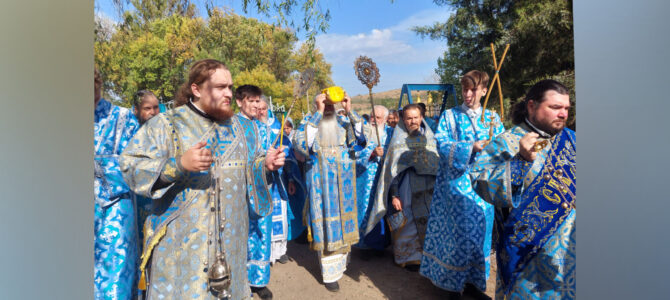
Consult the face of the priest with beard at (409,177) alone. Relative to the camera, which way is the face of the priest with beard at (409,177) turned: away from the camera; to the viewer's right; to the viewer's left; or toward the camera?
toward the camera

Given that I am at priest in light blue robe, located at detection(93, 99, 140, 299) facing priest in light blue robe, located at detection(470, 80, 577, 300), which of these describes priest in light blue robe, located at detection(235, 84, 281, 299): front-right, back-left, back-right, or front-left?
front-left

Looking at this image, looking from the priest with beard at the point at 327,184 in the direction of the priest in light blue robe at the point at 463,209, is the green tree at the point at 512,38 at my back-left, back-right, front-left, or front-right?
front-left

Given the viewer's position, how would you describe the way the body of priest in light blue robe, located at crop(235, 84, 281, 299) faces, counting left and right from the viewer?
facing the viewer and to the right of the viewer

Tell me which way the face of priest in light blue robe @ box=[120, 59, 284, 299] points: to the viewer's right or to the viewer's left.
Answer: to the viewer's right

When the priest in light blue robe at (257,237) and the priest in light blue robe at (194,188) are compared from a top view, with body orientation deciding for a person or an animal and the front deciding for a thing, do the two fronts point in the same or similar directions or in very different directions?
same or similar directions

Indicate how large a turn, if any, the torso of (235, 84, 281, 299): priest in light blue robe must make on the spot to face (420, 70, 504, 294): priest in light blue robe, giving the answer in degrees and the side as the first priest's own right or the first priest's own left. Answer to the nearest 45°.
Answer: approximately 45° to the first priest's own left

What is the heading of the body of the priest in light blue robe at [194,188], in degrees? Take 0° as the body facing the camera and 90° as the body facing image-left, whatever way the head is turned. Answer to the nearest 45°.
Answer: approximately 315°

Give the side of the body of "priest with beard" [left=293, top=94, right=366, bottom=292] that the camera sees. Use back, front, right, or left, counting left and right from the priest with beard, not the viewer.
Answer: front

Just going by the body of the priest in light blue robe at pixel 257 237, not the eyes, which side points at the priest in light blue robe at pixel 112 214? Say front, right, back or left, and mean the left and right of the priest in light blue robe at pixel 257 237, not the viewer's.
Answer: right
